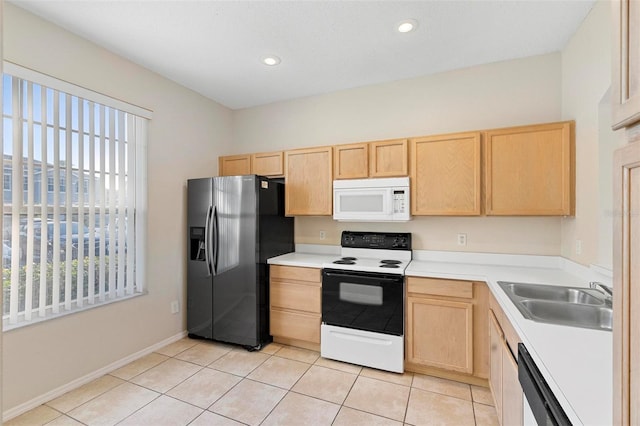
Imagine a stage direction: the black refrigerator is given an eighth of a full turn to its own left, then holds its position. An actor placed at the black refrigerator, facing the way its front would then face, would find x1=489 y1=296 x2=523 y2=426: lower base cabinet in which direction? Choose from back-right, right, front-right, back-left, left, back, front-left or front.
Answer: front-left

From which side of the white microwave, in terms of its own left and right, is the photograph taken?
front

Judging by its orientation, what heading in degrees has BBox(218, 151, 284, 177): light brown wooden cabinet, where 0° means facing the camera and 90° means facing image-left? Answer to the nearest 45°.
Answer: approximately 45°

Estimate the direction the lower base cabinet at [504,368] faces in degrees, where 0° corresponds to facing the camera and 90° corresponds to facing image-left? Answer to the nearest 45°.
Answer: approximately 90°

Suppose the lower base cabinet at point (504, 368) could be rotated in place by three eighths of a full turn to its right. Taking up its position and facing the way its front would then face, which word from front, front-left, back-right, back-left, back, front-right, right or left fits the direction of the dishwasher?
back-right

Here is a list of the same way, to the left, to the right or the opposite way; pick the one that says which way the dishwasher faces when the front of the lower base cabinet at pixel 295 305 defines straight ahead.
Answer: to the right

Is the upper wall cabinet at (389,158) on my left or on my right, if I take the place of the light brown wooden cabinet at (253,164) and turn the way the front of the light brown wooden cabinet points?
on my left

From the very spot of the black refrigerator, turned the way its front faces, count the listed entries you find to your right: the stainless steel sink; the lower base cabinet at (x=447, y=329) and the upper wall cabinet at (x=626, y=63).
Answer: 0

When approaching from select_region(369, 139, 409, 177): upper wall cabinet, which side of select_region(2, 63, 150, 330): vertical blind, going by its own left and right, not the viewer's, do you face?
front

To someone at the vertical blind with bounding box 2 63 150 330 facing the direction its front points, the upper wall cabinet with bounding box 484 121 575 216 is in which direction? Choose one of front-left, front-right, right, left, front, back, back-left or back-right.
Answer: front

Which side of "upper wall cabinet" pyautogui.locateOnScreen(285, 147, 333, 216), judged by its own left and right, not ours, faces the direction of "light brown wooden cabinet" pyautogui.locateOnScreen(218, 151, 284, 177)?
right

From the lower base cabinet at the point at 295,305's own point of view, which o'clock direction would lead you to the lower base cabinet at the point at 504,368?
the lower base cabinet at the point at 504,368 is roughly at 9 o'clock from the lower base cabinet at the point at 295,305.

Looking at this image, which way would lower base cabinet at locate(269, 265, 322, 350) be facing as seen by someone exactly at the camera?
facing the viewer and to the left of the viewer

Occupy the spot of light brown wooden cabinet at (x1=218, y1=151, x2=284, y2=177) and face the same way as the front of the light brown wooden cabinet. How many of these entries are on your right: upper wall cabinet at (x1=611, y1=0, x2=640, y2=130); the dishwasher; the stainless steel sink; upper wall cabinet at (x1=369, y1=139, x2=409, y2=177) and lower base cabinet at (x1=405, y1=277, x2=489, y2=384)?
0

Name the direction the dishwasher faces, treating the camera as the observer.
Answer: facing to the left of the viewer

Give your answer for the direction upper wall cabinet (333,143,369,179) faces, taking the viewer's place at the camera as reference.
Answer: facing the viewer

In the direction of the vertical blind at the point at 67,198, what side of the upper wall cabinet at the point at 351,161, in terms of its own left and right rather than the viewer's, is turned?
right

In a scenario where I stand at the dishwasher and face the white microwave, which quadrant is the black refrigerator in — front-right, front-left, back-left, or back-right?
front-left
